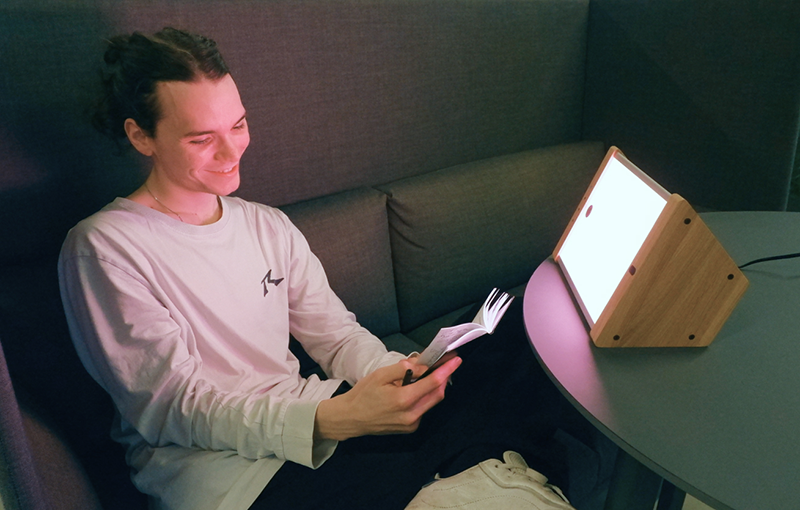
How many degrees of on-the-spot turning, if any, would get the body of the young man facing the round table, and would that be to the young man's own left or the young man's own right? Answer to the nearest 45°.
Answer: approximately 45° to the young man's own left

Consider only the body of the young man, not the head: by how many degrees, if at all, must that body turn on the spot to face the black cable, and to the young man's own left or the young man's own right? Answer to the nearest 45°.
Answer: approximately 45° to the young man's own left

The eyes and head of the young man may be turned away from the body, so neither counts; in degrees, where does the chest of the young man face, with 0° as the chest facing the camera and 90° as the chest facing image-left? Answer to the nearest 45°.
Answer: approximately 315°

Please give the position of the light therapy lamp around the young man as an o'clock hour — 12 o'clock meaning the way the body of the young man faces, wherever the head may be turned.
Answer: The light therapy lamp is roughly at 11 o'clock from the young man.

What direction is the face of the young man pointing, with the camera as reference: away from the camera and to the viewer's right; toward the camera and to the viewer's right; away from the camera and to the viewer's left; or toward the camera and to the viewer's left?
toward the camera and to the viewer's right
